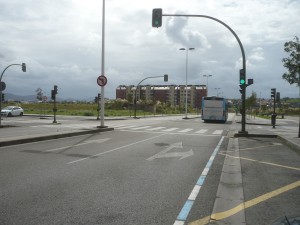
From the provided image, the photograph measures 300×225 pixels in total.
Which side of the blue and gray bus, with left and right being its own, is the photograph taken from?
back

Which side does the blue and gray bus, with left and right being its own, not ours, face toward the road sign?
back
